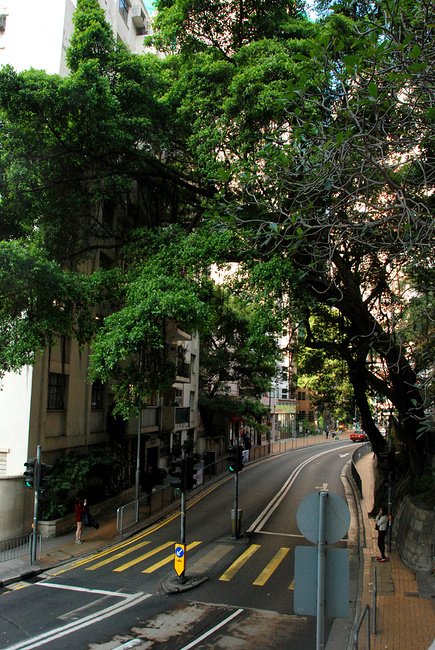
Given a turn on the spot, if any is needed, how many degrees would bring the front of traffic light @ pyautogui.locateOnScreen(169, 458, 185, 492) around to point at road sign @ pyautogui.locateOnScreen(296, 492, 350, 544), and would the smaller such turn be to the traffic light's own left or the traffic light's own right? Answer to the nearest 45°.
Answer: approximately 45° to the traffic light's own left

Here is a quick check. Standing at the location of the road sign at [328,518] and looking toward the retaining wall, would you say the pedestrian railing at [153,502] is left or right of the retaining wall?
left

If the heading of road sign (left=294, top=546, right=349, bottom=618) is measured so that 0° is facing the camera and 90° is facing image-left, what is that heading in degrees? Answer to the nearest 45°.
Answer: approximately 180°

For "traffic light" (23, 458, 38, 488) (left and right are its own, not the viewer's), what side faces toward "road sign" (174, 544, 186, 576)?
left

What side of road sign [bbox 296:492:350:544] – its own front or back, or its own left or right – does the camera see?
back
